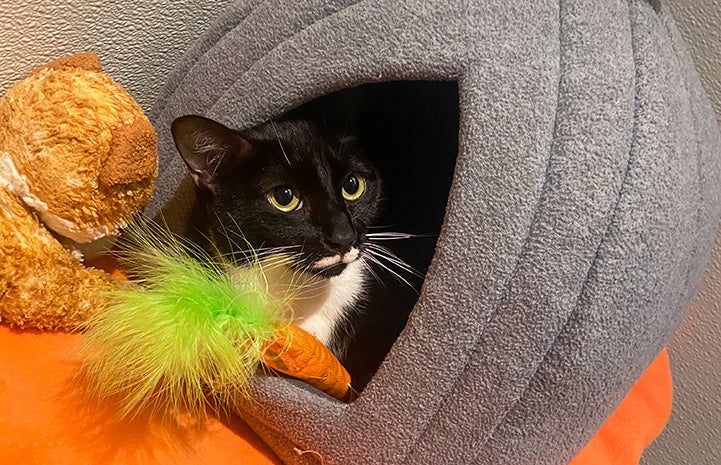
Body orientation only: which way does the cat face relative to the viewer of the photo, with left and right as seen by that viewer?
facing the viewer and to the right of the viewer

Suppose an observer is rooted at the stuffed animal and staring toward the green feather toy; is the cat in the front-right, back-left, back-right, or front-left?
front-left
